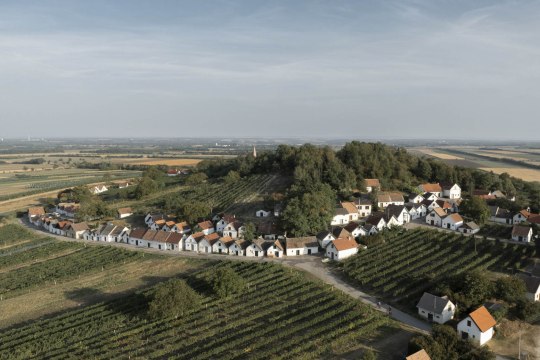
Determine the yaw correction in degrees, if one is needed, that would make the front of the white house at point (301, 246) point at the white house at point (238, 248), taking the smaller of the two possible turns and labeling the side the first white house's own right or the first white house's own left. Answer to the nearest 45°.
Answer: approximately 90° to the first white house's own right

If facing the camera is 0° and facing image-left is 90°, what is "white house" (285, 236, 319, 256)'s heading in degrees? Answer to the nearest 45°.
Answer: approximately 0°

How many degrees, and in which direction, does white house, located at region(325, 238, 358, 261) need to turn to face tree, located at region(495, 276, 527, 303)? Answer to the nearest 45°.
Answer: approximately 90° to its left

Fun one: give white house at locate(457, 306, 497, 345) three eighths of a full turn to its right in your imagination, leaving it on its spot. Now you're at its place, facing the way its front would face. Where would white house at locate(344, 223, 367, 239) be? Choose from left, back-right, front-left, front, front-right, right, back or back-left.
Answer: front-left

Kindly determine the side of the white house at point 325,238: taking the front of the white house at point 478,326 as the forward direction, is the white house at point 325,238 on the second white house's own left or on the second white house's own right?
on the second white house's own right

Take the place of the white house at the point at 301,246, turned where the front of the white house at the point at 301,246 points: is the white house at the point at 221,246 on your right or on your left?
on your right

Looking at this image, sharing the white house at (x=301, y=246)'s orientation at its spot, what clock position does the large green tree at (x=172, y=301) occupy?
The large green tree is roughly at 1 o'clock from the white house.

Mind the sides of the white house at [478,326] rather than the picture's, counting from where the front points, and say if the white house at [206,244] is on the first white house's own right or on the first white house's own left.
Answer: on the first white house's own right

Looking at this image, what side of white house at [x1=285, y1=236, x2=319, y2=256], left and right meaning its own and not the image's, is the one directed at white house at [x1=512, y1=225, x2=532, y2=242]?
left

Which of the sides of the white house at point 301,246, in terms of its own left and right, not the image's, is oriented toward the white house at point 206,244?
right

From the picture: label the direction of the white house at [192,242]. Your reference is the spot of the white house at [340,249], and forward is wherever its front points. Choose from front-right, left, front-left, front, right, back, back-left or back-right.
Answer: front-right
